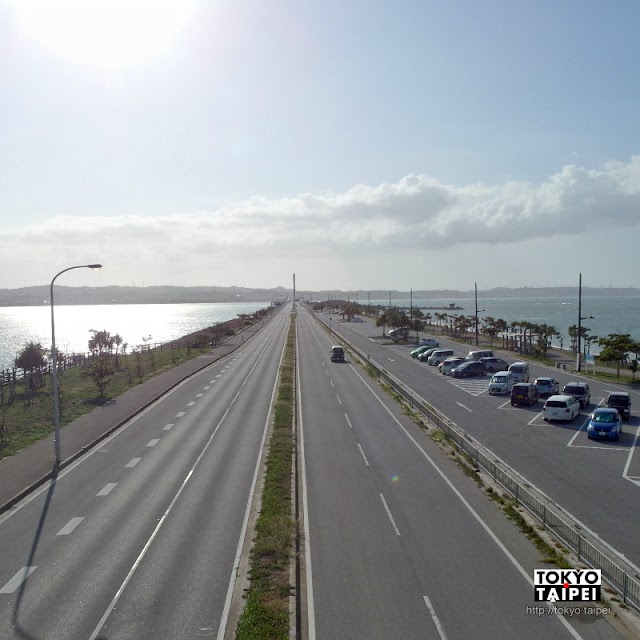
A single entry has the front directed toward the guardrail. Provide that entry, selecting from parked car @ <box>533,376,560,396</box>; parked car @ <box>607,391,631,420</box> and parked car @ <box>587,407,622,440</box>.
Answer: parked car @ <box>587,407,622,440</box>

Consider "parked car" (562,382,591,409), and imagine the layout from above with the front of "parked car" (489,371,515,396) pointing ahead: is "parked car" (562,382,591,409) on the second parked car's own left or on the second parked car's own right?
on the second parked car's own left

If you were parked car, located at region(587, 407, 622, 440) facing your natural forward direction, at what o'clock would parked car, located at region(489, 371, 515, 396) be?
parked car, located at region(489, 371, 515, 396) is roughly at 5 o'clock from parked car, located at region(587, 407, 622, 440).

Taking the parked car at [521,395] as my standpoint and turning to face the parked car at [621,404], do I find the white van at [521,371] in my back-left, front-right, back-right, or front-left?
back-left
